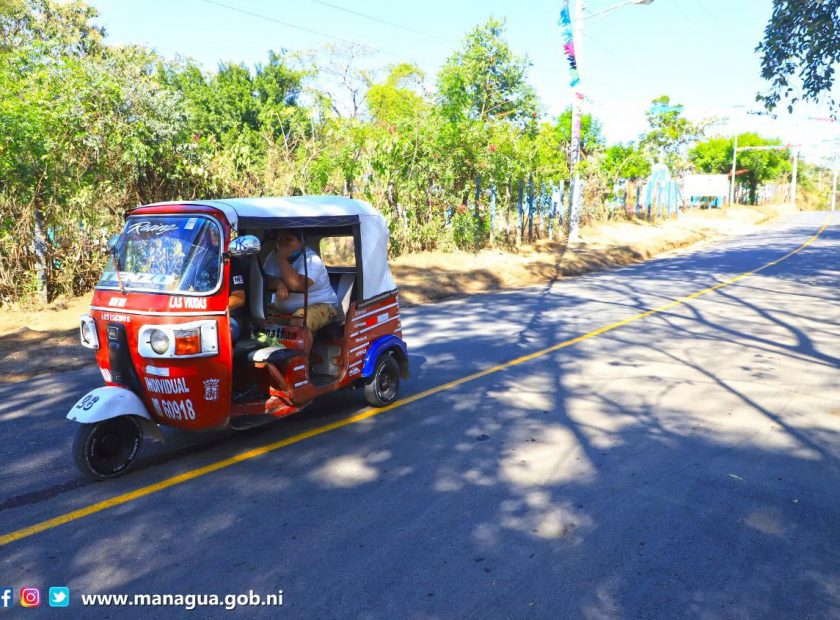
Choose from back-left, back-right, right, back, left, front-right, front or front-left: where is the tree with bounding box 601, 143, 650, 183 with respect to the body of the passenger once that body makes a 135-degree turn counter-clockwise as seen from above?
front-left

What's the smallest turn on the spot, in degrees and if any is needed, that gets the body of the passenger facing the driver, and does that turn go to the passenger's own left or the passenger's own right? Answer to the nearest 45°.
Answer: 0° — they already face them

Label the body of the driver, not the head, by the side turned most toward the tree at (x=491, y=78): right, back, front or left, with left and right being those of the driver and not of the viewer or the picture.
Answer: back

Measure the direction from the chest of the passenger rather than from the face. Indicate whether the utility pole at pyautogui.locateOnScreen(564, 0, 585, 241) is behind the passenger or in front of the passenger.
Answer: behind

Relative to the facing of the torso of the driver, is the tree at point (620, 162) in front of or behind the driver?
behind

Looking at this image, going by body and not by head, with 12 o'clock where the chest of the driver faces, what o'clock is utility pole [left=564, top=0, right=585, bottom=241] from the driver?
The utility pole is roughly at 6 o'clock from the driver.

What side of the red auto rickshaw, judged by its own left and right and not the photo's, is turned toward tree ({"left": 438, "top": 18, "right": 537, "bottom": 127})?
back

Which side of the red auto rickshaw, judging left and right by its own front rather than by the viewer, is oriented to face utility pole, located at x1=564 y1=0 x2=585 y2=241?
back

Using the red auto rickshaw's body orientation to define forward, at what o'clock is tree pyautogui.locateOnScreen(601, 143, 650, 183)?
The tree is roughly at 6 o'clock from the red auto rickshaw.

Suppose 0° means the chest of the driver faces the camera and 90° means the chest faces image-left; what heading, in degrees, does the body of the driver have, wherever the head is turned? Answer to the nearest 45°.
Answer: approximately 45°
